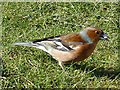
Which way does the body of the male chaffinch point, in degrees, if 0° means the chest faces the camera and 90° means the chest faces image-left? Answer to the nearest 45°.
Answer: approximately 270°
